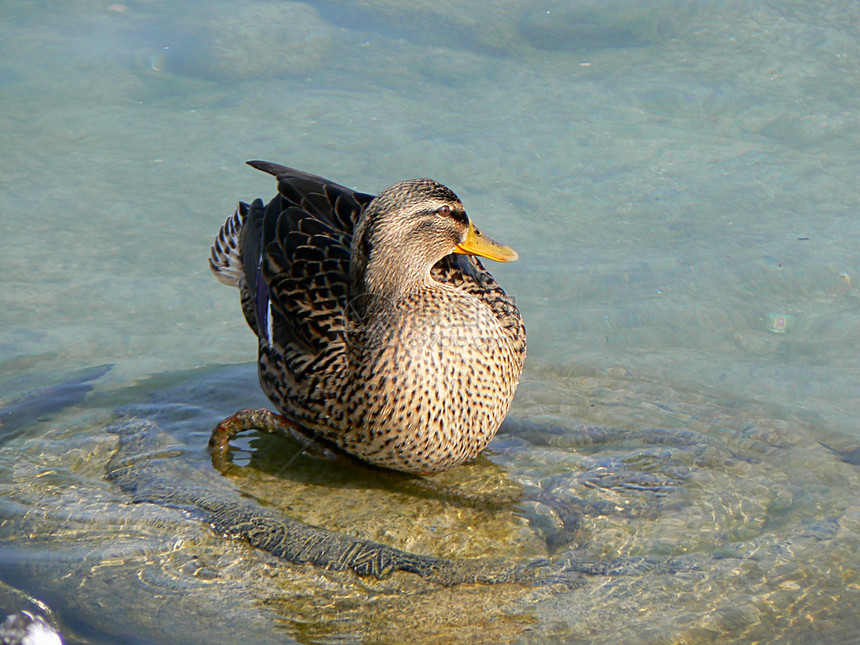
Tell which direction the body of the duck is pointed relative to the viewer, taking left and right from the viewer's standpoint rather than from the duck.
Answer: facing the viewer and to the right of the viewer
